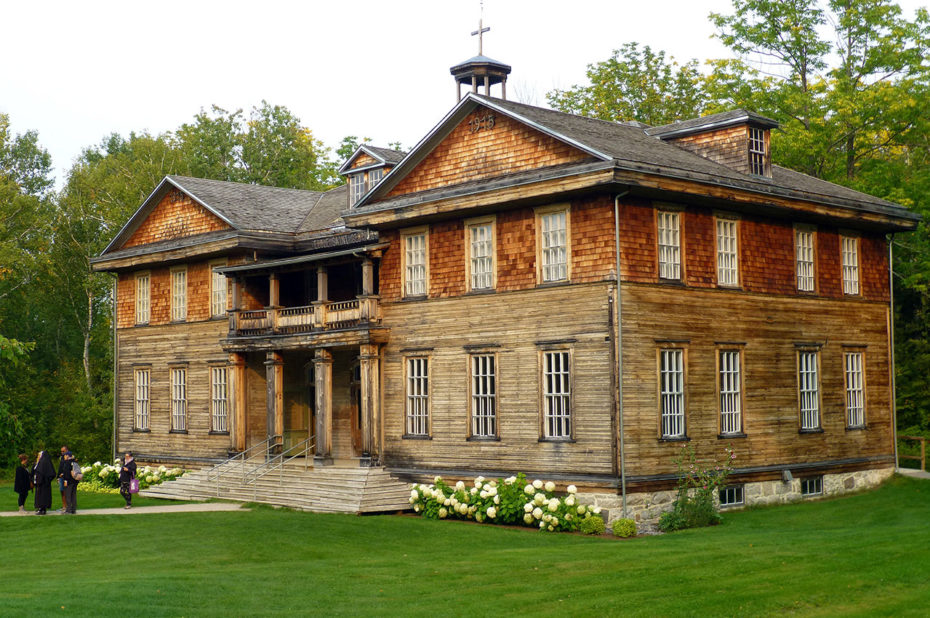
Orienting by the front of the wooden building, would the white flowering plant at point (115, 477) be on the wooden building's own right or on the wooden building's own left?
on the wooden building's own right

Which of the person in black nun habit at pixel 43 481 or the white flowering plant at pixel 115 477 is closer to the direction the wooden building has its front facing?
the person in black nun habit

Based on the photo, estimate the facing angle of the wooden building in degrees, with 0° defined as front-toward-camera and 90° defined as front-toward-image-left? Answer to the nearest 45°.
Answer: approximately 45°

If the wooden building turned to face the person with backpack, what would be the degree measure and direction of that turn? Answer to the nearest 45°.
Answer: approximately 45° to its right

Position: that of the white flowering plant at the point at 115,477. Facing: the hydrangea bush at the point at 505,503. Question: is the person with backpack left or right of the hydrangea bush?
right

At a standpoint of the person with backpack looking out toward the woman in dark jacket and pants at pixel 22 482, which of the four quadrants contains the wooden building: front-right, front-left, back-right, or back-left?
back-right

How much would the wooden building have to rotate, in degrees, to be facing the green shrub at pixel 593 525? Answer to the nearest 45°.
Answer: approximately 45° to its left
